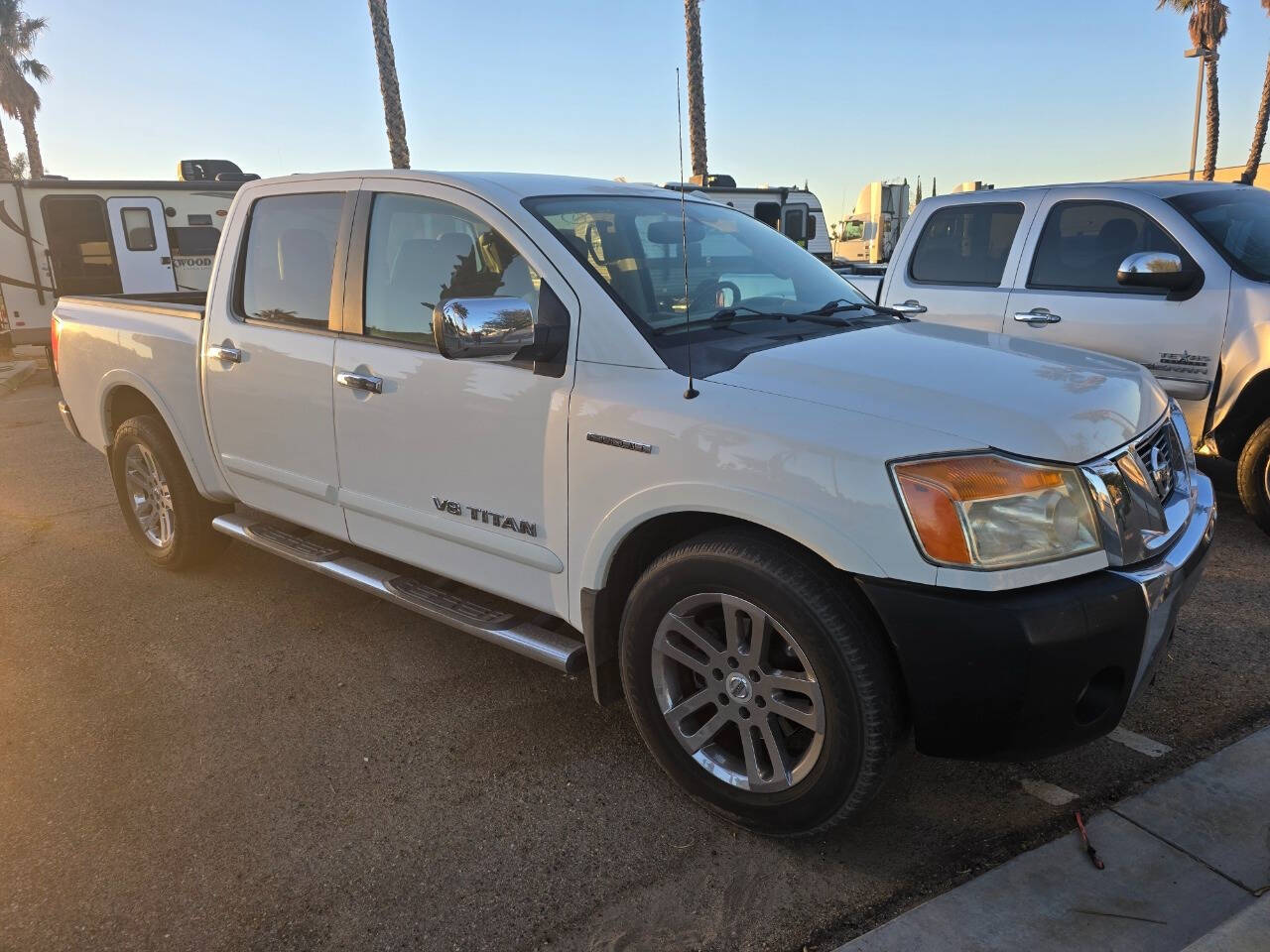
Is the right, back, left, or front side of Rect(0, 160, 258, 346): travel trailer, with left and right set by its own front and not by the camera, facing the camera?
right

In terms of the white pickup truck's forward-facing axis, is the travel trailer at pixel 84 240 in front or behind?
behind

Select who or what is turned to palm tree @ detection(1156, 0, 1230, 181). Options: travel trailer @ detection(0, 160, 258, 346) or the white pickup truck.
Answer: the travel trailer

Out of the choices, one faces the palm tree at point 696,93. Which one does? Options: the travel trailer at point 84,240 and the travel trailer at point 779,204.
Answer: the travel trailer at point 84,240

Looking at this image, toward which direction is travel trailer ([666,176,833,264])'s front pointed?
to the viewer's right

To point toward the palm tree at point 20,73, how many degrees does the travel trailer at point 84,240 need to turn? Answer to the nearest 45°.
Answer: approximately 90° to its left

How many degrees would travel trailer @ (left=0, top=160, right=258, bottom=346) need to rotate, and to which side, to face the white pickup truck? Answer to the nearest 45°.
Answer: approximately 90° to its right

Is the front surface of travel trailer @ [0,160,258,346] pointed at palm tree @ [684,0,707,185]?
yes

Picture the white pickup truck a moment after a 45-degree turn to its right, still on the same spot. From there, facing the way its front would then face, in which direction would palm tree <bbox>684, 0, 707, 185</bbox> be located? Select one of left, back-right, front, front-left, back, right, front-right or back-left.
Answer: back

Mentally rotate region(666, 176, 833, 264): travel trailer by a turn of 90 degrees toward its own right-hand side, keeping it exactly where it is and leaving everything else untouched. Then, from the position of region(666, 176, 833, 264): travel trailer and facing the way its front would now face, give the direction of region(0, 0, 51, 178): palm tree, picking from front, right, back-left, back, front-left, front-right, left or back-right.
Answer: back-right
